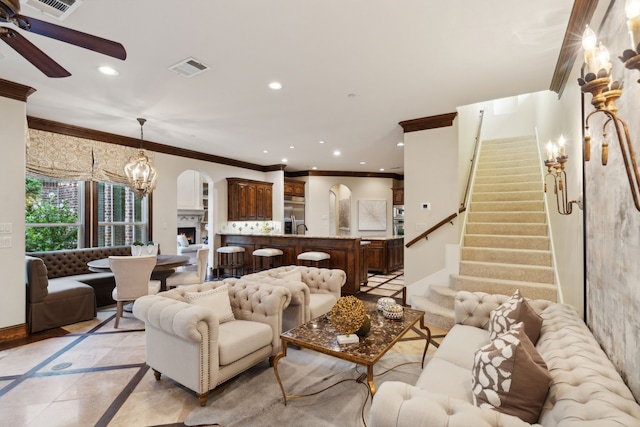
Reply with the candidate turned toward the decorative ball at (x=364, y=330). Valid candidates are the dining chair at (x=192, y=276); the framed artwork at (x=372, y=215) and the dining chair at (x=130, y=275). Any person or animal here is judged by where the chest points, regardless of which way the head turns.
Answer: the framed artwork

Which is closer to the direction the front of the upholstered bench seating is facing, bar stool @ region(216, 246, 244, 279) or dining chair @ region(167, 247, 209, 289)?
the dining chair

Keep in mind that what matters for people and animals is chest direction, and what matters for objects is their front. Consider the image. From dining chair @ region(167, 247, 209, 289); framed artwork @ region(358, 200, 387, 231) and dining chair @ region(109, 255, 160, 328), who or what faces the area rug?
the framed artwork

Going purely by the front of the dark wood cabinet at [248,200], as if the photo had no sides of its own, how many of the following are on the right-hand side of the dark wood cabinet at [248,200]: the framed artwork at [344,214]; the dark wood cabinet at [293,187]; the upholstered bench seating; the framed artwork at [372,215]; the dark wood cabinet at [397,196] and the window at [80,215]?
2

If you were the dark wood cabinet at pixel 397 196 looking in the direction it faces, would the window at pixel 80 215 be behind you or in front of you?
in front

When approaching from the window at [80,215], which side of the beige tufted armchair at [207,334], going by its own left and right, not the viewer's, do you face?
back

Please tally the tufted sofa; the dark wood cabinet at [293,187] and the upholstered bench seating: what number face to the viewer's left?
1

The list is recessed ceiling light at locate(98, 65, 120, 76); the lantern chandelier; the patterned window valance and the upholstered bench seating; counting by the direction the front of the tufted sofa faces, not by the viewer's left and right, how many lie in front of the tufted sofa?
4

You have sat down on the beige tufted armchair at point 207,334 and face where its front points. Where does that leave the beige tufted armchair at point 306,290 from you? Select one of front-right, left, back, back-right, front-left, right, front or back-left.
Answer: left

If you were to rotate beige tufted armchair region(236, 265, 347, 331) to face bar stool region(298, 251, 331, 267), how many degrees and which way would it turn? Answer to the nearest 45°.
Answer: approximately 135° to its left

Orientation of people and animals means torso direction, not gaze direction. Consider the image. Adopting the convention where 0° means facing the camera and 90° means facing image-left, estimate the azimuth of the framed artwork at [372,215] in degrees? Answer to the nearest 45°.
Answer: approximately 0°

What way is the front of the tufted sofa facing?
to the viewer's left

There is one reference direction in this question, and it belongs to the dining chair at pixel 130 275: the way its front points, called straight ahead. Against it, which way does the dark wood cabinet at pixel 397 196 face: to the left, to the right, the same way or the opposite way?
the opposite way

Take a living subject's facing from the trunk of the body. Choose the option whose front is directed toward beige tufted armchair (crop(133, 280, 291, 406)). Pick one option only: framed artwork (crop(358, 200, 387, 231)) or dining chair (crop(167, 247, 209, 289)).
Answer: the framed artwork

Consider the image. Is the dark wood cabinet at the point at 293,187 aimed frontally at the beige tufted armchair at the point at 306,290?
yes
